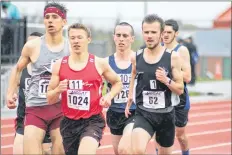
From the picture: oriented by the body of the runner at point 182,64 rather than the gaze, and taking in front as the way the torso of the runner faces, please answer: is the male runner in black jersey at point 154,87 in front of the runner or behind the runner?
in front

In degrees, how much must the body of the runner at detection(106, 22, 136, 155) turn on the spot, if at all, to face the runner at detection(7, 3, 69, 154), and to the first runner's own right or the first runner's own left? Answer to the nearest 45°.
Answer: approximately 45° to the first runner's own right

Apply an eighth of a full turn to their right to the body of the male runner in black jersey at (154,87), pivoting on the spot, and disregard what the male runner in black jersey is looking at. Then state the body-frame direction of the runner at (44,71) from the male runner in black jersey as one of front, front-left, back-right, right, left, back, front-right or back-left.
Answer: front-right

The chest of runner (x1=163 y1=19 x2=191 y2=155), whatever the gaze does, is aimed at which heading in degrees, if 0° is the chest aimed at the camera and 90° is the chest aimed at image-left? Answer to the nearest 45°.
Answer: approximately 45°

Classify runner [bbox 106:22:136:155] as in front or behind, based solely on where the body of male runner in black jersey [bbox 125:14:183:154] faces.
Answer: behind

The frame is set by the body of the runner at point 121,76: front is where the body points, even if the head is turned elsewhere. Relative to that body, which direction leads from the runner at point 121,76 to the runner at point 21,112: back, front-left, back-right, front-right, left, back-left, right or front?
right

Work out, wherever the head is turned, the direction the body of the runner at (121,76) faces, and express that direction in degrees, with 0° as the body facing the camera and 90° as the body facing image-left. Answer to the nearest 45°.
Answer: approximately 0°

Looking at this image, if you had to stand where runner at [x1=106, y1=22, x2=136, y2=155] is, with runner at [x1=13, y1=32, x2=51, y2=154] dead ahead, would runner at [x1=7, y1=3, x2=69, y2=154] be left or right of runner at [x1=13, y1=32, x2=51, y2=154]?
left

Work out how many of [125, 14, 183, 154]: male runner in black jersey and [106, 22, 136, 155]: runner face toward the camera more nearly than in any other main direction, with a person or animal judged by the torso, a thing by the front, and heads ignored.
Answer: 2
